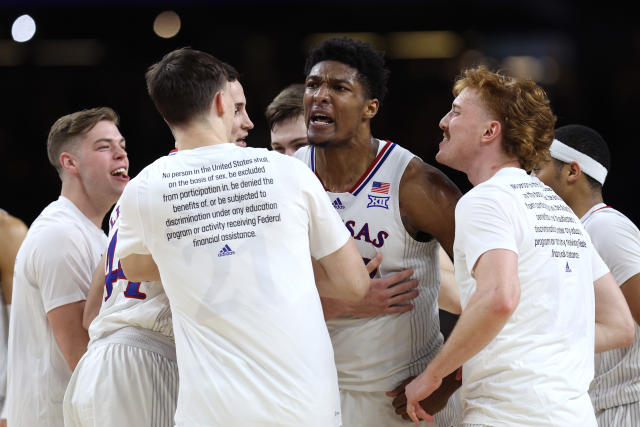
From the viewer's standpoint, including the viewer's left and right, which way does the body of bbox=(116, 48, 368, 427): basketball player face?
facing away from the viewer

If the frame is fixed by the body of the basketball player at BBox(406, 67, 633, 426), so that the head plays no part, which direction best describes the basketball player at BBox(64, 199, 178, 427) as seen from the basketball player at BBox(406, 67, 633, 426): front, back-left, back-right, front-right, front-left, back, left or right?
front-left

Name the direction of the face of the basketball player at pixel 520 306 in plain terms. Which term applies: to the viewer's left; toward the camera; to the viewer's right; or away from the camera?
to the viewer's left

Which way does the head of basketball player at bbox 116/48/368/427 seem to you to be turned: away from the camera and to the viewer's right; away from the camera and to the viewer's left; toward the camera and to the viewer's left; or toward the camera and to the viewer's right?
away from the camera and to the viewer's right

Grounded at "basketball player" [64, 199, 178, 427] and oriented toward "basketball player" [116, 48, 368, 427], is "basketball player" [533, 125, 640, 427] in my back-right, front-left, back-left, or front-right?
front-left

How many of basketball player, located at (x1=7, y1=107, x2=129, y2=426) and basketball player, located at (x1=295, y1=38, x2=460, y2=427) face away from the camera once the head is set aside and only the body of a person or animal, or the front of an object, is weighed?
0

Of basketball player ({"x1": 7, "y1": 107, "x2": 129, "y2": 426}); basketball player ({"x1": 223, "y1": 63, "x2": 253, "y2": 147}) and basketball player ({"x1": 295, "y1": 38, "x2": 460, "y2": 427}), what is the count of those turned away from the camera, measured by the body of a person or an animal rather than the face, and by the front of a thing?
0

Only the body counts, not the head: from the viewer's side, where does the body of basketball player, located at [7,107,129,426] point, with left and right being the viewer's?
facing to the right of the viewer

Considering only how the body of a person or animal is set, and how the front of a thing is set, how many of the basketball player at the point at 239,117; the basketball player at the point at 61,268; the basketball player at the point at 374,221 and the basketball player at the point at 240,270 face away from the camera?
1

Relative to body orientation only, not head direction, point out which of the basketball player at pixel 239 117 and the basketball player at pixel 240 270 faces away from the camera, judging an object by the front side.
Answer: the basketball player at pixel 240 270

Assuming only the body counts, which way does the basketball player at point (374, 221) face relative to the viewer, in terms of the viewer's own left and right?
facing the viewer and to the left of the viewer

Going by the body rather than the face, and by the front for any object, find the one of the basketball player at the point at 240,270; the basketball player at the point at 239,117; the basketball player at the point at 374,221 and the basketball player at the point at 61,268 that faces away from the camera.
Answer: the basketball player at the point at 240,270

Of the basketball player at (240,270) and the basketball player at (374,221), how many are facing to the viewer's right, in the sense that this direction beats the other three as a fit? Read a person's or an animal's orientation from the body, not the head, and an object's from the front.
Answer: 0
